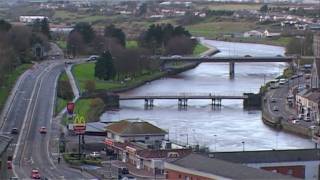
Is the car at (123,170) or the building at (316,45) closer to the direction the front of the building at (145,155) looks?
the car

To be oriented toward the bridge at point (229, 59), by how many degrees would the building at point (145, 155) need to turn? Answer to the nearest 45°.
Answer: approximately 135° to its right

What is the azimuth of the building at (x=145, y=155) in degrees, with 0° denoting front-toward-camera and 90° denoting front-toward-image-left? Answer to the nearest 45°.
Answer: approximately 45°
